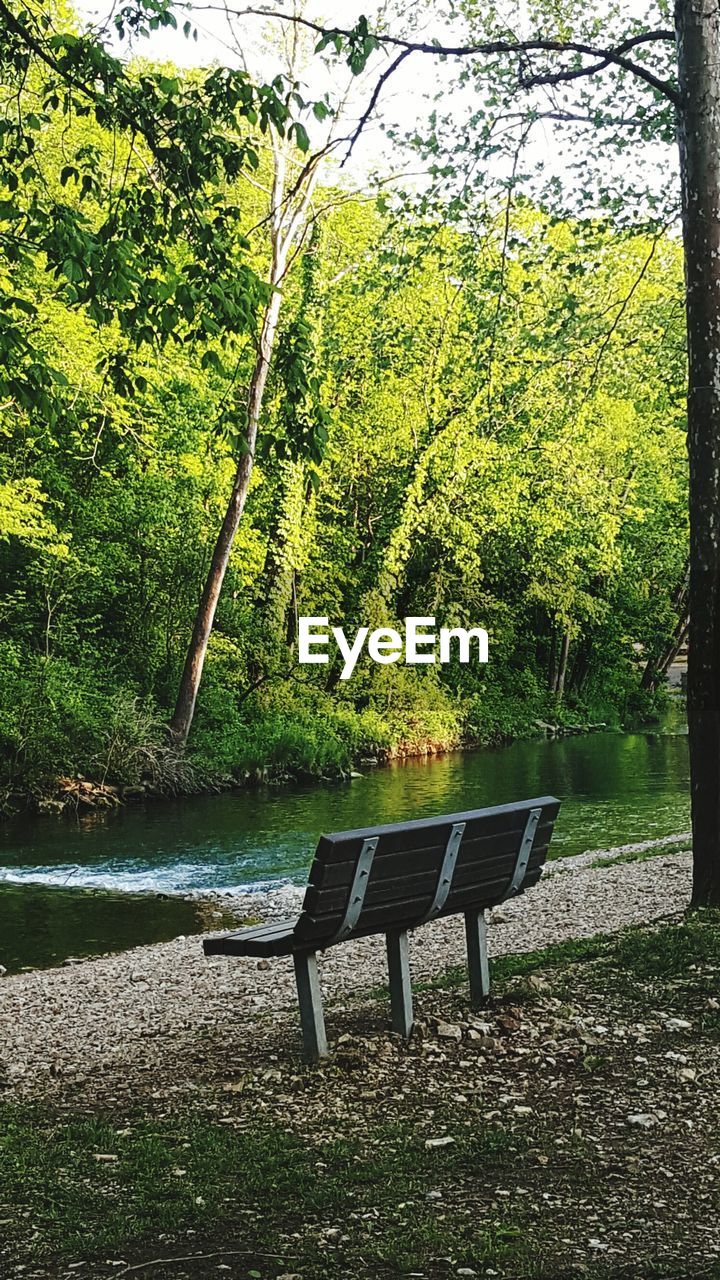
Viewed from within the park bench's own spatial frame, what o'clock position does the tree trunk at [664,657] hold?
The tree trunk is roughly at 2 o'clock from the park bench.

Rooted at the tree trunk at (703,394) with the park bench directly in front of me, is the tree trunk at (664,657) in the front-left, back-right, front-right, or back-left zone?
back-right

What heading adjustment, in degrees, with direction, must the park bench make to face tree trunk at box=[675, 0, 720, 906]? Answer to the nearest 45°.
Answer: approximately 90° to its right

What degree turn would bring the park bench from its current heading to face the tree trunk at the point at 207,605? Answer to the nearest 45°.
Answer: approximately 45° to its right

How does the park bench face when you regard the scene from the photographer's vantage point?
facing away from the viewer and to the left of the viewer
